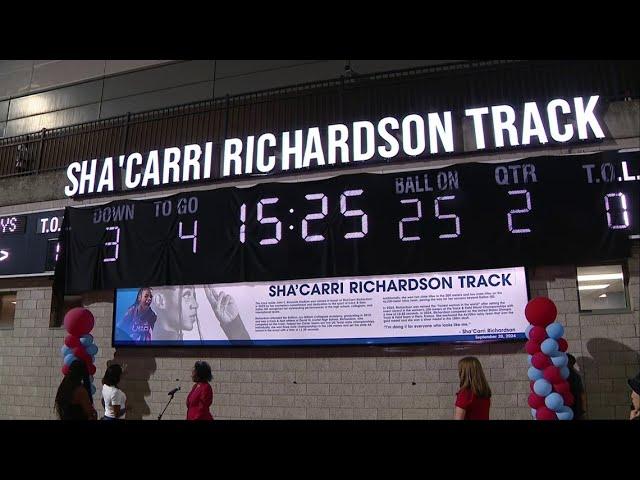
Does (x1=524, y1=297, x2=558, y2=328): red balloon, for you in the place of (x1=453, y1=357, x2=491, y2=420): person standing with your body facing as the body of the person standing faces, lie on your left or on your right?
on your right

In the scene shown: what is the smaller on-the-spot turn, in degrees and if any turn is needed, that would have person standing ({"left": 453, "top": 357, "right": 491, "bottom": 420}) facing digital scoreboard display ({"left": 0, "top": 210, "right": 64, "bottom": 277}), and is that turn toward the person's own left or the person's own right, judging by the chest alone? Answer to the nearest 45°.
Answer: approximately 45° to the person's own left

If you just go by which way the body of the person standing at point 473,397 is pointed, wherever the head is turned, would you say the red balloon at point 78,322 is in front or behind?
in front

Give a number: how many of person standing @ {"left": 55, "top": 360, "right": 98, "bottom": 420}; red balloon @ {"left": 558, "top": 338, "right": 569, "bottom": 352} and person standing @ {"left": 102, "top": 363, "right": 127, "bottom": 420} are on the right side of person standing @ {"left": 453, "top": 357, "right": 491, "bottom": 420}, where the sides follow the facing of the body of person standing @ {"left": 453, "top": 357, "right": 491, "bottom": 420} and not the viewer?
1

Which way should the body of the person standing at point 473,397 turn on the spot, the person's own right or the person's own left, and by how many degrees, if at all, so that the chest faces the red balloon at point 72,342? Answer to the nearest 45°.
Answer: approximately 45° to the person's own left

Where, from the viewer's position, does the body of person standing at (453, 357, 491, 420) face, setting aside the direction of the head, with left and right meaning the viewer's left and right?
facing away from the viewer and to the left of the viewer

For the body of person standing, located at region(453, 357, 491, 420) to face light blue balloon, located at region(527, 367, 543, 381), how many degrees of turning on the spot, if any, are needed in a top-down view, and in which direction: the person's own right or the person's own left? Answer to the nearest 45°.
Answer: approximately 90° to the person's own right

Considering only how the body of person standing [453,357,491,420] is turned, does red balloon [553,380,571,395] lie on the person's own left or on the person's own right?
on the person's own right

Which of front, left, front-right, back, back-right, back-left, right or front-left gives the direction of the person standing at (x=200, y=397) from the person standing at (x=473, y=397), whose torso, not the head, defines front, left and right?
front-left

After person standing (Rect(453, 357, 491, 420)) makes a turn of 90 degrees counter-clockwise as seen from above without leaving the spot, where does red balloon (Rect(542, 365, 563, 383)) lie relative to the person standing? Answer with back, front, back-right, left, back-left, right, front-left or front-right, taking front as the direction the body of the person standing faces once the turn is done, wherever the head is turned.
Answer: back

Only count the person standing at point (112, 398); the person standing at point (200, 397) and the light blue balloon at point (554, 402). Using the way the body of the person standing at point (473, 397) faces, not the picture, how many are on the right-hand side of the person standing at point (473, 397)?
1

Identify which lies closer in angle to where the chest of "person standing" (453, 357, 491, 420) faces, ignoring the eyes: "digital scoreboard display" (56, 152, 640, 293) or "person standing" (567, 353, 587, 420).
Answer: the digital scoreboard display

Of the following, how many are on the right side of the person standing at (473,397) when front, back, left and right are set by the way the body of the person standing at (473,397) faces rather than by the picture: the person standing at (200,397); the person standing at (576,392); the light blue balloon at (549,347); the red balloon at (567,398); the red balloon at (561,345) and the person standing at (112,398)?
4

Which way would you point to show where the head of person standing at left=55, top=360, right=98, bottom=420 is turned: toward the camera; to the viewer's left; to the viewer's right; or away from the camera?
away from the camera

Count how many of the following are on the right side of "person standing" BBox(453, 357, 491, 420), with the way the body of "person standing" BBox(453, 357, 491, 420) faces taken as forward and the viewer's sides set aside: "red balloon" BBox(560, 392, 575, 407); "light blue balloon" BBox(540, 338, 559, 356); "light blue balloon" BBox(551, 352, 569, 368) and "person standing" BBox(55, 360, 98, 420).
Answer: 3

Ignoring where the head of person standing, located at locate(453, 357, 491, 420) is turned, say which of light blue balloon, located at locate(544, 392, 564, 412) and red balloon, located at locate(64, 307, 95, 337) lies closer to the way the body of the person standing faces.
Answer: the red balloon

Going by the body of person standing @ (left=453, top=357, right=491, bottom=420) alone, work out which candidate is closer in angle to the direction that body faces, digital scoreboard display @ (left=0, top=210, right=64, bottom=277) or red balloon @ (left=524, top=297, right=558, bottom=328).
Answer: the digital scoreboard display
